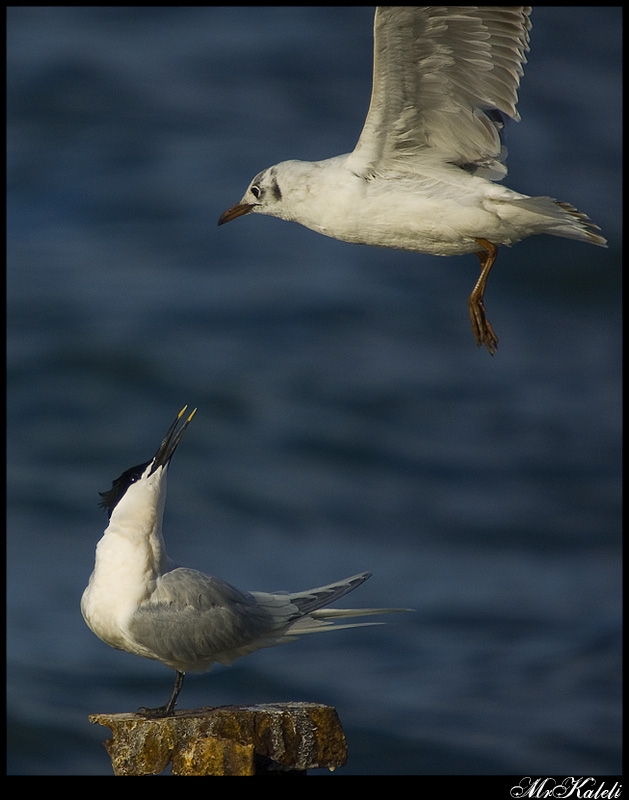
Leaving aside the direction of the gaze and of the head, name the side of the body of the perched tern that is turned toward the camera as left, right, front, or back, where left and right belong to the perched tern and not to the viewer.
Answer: left

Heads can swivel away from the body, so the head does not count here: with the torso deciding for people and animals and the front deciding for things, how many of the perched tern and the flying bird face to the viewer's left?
2

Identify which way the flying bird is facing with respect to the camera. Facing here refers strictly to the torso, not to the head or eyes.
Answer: to the viewer's left
